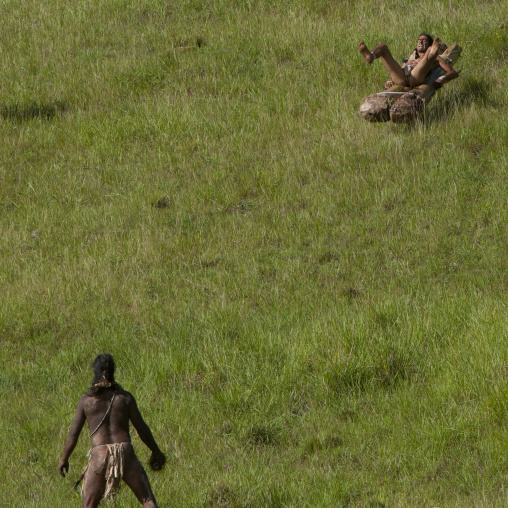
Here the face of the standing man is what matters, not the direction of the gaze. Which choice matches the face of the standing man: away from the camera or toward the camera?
away from the camera

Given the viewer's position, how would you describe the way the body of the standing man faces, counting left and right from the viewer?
facing away from the viewer
